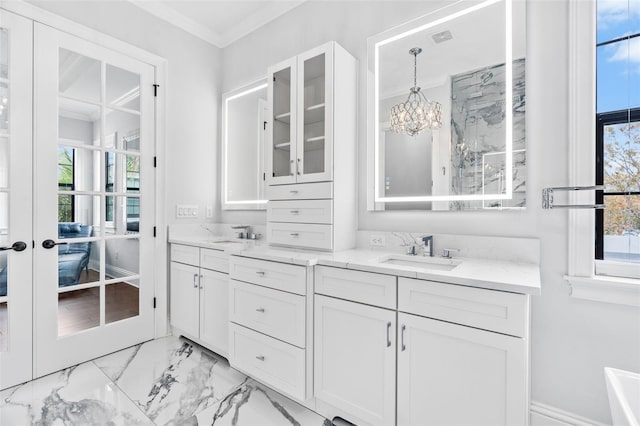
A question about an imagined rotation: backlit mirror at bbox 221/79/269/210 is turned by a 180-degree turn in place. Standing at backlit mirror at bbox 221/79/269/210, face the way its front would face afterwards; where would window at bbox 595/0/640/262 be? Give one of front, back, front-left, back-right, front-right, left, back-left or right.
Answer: right

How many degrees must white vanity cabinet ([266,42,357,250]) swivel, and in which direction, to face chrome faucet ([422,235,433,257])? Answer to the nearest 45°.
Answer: approximately 90° to its left

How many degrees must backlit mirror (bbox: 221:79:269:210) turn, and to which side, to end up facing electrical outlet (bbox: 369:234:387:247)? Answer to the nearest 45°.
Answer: approximately 90° to its left

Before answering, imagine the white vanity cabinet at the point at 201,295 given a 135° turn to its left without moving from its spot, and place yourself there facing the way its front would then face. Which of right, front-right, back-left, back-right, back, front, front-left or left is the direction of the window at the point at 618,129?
front-right

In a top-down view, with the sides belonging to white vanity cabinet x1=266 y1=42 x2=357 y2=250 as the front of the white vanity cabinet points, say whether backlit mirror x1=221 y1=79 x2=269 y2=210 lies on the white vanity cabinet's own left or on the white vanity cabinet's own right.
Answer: on the white vanity cabinet's own right

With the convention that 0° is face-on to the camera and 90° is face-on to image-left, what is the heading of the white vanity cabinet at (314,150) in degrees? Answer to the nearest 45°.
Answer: approximately 45°

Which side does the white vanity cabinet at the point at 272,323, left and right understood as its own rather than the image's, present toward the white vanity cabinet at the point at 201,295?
right

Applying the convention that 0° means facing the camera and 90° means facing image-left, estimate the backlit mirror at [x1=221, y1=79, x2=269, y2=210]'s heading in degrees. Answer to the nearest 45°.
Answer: approximately 45°

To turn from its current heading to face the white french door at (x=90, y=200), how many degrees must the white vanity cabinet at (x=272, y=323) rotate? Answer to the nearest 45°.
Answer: approximately 90° to its right
